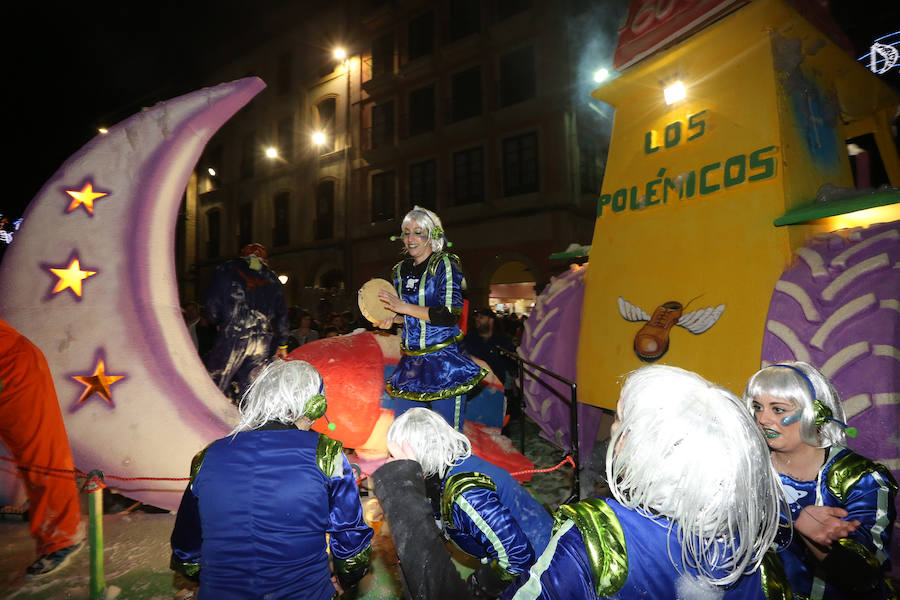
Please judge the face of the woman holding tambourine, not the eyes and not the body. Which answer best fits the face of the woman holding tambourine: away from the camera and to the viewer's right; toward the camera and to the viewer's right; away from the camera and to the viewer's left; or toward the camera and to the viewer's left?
toward the camera and to the viewer's left

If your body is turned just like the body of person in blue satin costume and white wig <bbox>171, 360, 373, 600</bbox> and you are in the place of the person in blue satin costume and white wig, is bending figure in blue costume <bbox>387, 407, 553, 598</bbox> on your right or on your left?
on your right

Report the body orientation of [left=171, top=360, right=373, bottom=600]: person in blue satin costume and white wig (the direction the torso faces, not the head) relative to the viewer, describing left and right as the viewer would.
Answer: facing away from the viewer

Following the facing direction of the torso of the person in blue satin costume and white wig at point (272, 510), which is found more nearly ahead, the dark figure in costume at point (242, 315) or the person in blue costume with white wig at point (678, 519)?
the dark figure in costume

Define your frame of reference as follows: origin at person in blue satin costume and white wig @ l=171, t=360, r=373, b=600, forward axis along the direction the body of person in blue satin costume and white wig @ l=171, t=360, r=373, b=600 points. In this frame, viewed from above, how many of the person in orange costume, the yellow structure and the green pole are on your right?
1

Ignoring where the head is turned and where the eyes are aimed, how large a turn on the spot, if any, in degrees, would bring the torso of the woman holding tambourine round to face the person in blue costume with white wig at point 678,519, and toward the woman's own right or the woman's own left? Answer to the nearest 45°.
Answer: approximately 45° to the woman's own left

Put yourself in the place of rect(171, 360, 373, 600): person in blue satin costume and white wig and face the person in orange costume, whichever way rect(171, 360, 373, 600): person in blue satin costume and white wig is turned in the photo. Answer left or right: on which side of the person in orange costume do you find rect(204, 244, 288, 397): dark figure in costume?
right

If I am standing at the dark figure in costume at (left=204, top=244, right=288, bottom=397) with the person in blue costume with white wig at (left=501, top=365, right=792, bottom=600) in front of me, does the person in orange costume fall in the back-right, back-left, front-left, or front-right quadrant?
front-right

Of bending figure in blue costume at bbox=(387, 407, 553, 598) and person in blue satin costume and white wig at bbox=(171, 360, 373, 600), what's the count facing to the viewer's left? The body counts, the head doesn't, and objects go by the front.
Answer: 1

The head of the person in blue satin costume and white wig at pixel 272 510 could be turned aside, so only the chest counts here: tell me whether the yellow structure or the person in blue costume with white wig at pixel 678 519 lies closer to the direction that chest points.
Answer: the yellow structure

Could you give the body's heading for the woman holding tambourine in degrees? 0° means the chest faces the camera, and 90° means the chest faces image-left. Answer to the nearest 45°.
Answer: approximately 45°

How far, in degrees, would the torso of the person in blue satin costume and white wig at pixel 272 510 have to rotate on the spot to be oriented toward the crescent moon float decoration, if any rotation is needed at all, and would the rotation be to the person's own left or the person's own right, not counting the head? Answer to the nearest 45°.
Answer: approximately 45° to the person's own left

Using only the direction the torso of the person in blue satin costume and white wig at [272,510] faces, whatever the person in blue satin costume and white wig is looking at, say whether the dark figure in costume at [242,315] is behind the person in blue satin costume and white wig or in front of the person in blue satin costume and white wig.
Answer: in front

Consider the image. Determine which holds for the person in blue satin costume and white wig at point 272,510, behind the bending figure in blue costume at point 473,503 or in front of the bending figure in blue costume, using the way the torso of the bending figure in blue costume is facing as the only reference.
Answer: in front
